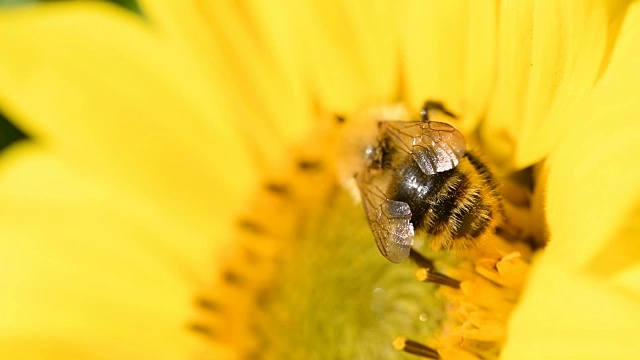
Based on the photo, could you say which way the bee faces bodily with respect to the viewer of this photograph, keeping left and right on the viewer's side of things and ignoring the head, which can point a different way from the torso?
facing away from the viewer and to the left of the viewer
